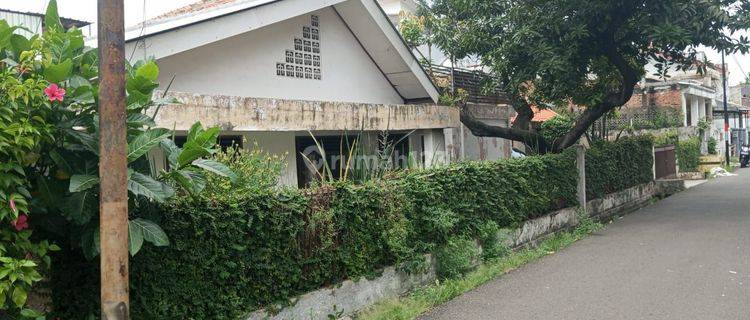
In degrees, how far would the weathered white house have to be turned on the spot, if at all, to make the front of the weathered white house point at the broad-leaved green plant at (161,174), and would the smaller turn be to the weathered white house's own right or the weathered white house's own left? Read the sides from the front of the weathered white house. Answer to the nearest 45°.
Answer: approximately 45° to the weathered white house's own right

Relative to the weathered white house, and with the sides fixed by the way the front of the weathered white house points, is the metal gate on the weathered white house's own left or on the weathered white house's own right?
on the weathered white house's own left

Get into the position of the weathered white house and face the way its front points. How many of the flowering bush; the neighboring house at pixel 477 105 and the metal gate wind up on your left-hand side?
2

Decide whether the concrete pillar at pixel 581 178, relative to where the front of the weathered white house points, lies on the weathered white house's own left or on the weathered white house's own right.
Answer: on the weathered white house's own left

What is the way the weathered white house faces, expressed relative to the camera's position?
facing the viewer and to the right of the viewer

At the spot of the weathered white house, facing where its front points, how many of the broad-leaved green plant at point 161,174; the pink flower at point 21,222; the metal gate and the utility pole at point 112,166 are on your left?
1

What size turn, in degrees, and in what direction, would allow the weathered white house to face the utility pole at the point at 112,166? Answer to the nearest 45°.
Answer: approximately 45° to its right

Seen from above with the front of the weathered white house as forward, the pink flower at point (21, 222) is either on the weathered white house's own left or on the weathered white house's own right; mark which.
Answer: on the weathered white house's own right

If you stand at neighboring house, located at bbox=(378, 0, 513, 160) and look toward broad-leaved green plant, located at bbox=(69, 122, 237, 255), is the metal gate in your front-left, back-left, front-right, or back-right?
back-left

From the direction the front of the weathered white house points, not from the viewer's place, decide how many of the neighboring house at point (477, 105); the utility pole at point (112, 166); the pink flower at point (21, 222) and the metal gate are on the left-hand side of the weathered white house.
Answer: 2

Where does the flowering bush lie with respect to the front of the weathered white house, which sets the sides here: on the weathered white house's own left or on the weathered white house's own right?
on the weathered white house's own right
